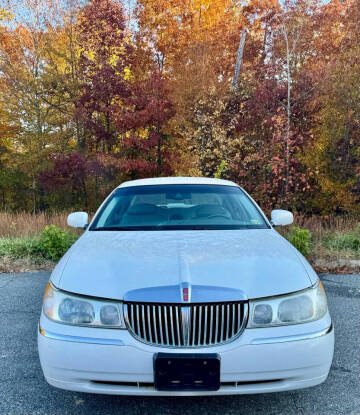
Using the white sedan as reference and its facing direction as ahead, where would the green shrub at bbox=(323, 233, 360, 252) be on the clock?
The green shrub is roughly at 7 o'clock from the white sedan.

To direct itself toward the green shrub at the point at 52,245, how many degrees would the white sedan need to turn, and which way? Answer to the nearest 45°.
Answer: approximately 135° to its right

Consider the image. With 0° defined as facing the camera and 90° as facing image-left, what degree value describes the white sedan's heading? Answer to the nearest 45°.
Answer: approximately 0°

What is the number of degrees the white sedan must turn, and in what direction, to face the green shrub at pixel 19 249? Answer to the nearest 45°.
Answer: approximately 135° to its right

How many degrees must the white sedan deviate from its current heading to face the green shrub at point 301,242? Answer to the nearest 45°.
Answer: approximately 135° to its left
